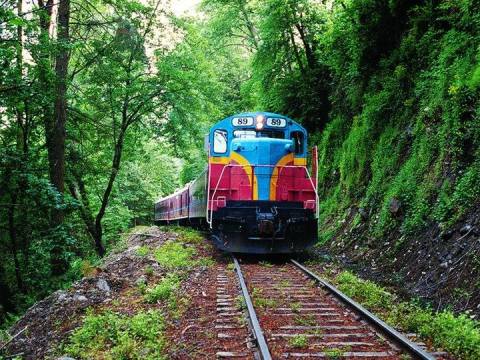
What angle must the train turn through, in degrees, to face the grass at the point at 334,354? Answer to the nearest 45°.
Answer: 0° — it already faces it

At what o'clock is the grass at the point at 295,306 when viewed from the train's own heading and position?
The grass is roughly at 12 o'clock from the train.

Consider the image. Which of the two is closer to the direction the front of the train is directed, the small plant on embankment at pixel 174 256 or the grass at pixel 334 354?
the grass

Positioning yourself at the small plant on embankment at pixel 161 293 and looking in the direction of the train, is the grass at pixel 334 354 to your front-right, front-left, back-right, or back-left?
back-right

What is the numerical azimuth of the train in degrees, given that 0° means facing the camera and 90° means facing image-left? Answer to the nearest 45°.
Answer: approximately 0°

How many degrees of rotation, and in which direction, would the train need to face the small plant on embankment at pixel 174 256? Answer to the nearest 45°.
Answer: approximately 90° to its right
